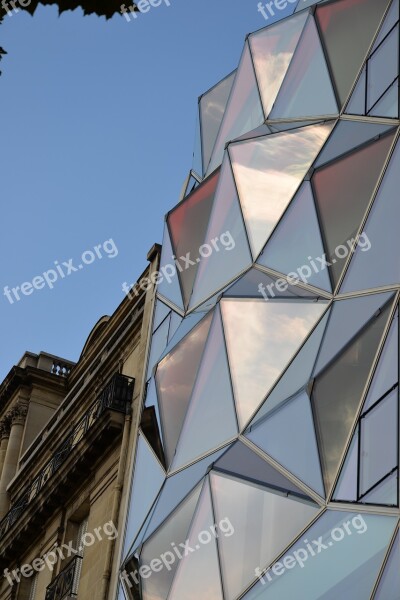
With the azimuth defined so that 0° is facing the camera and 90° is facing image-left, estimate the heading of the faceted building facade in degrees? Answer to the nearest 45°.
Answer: approximately 45°
